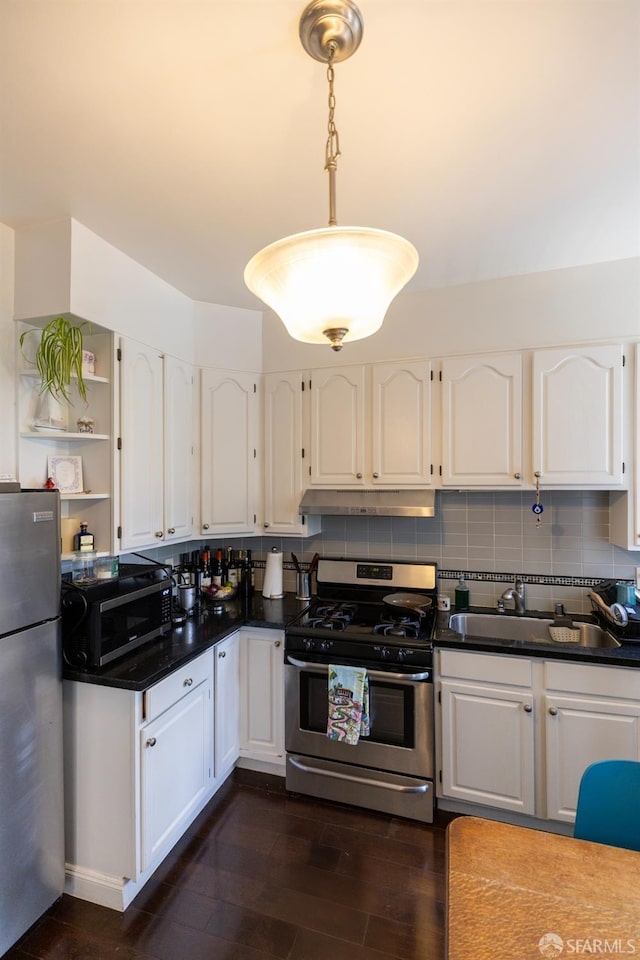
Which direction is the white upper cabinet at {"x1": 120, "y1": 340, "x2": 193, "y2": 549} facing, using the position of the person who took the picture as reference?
facing the viewer and to the right of the viewer

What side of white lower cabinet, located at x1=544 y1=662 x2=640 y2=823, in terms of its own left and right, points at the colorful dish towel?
right

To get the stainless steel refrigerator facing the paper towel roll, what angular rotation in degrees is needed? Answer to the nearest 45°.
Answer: approximately 90° to its left

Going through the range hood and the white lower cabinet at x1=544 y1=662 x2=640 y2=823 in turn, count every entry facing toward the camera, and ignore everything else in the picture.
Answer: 2

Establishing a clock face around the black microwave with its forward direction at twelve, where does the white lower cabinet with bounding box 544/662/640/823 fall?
The white lower cabinet is roughly at 11 o'clock from the black microwave.

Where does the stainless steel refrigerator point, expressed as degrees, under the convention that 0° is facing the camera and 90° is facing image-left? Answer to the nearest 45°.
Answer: approximately 315°

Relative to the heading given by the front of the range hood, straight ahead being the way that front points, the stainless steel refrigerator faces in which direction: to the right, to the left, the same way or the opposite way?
to the left

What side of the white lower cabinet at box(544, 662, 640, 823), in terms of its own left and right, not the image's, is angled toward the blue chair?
front

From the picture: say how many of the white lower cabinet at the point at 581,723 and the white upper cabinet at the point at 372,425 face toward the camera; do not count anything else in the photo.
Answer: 2
